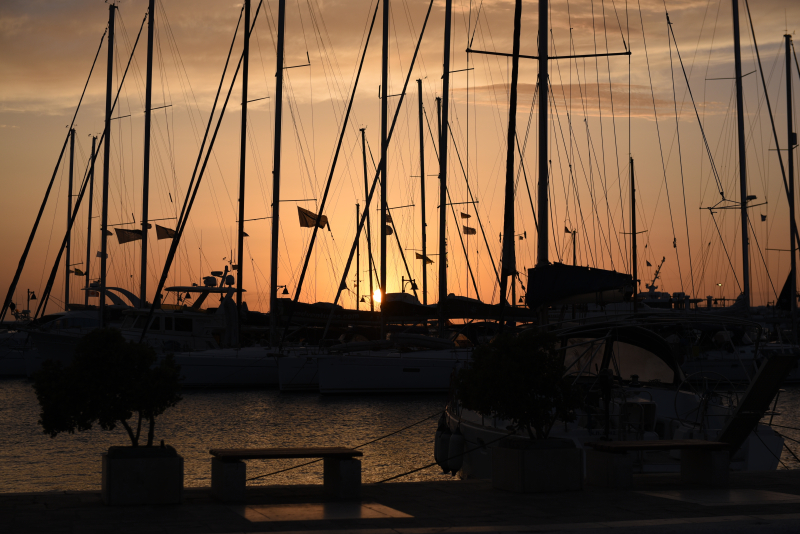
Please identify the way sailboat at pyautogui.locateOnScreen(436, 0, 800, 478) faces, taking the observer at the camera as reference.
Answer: facing away from the viewer and to the left of the viewer

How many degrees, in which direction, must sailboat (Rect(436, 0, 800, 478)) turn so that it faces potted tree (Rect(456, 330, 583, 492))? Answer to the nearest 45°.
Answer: approximately 135° to its left

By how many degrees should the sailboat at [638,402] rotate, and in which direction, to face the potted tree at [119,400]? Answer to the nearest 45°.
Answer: approximately 90° to its left

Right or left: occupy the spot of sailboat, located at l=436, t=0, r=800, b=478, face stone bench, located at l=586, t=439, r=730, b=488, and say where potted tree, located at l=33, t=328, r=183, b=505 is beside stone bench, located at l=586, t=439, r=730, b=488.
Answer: right

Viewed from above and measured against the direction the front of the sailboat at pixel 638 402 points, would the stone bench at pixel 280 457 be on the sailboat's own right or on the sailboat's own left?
on the sailboat's own left

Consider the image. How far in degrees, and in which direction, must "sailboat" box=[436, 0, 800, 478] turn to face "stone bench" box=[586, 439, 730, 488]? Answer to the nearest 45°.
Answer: approximately 135° to its left
